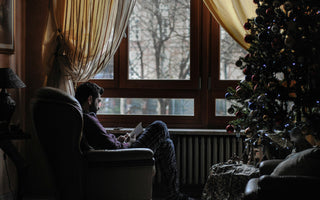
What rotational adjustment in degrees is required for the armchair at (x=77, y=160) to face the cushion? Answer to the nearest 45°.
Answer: approximately 45° to its right

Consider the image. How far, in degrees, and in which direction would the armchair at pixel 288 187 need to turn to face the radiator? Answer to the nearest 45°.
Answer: approximately 45° to its right

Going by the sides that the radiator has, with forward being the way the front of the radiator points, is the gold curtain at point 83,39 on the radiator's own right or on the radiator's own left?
on the radiator's own right

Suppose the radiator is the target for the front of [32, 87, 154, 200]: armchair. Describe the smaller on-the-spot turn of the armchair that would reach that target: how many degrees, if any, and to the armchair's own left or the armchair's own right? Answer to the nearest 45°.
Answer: approximately 45° to the armchair's own left

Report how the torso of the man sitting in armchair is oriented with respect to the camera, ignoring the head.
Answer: to the viewer's right

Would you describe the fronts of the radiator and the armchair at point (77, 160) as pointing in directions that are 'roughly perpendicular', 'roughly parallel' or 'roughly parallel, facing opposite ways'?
roughly perpendicular

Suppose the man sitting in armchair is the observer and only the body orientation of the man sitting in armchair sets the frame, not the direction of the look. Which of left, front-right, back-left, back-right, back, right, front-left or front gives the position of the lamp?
back

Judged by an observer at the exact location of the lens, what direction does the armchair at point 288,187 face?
facing to the left of the viewer

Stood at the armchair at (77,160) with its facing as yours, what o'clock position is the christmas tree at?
The christmas tree is roughly at 1 o'clock from the armchair.

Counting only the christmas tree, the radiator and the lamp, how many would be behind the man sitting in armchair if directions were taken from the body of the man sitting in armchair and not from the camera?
1

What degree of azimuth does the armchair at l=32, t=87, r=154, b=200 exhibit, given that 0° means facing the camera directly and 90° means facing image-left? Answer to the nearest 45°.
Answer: approximately 270°
